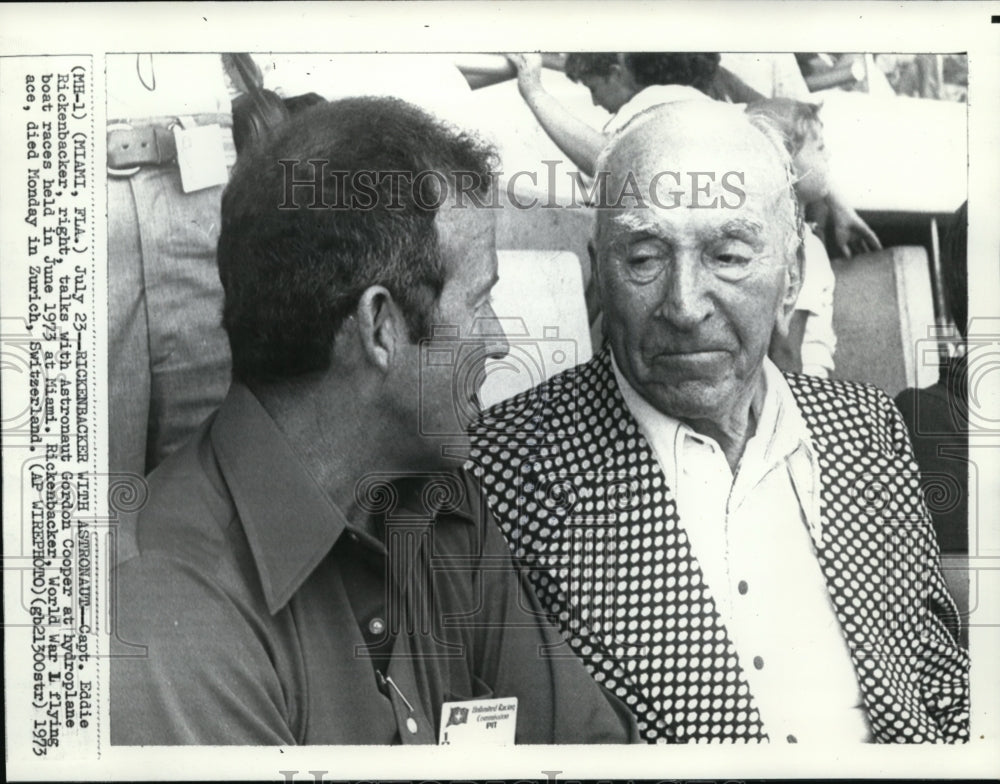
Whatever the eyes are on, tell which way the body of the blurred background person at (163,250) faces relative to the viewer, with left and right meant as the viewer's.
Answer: facing the viewer

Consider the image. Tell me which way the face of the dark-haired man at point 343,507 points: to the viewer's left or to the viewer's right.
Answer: to the viewer's right

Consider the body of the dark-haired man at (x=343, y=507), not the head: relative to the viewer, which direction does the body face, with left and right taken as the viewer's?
facing the viewer and to the right of the viewer
